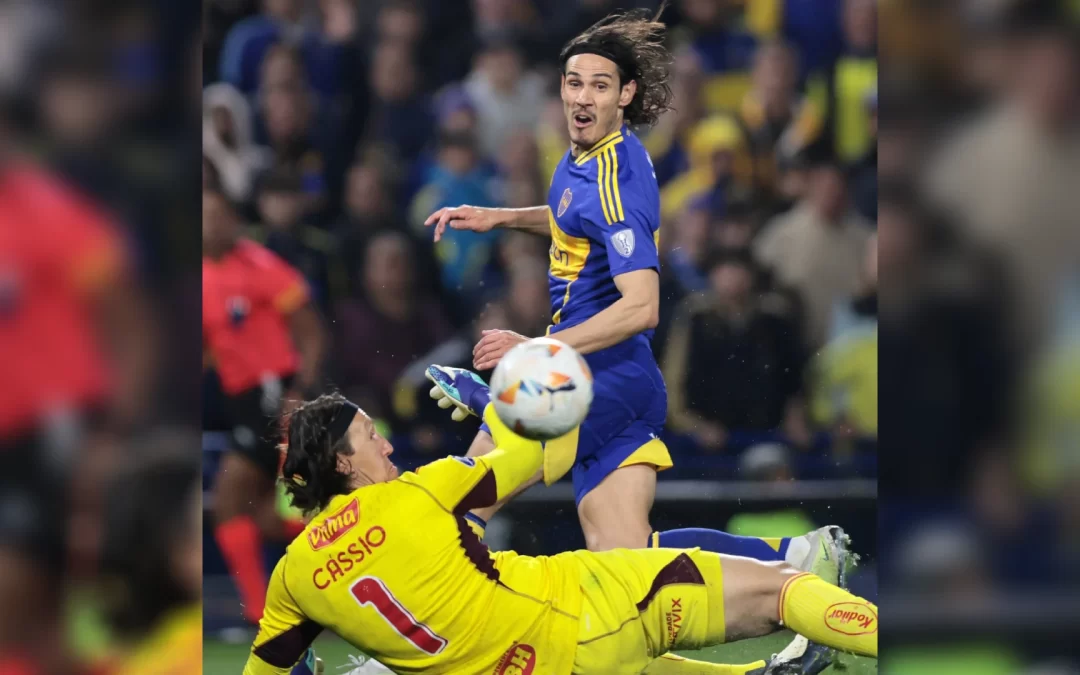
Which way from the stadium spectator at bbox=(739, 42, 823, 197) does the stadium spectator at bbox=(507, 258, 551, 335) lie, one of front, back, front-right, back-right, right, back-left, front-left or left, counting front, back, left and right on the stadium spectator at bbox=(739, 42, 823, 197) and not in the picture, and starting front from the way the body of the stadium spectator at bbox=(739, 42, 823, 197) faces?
front-right

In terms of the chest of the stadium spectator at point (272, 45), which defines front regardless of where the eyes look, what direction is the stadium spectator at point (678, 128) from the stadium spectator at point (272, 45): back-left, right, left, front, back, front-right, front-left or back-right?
left

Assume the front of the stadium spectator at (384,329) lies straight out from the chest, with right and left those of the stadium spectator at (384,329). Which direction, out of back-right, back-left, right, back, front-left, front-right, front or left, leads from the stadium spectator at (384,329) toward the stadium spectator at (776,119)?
left

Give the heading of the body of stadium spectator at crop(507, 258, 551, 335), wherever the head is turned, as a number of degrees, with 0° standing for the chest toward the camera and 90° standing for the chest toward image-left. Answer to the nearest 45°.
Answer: approximately 0°
